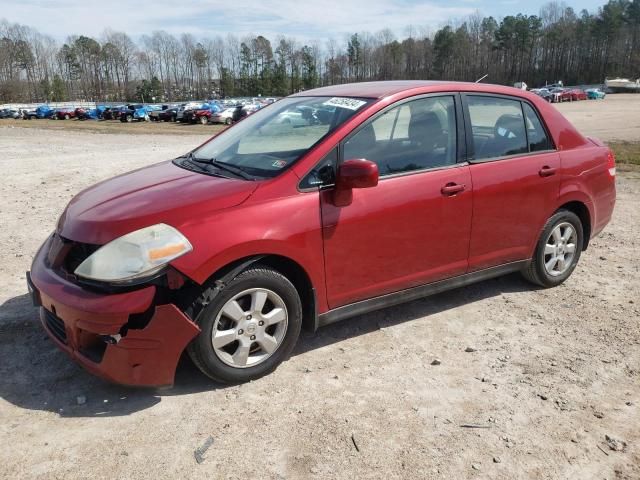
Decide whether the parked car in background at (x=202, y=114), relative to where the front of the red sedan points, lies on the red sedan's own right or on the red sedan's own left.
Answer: on the red sedan's own right

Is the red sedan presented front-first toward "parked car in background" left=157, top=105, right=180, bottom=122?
no

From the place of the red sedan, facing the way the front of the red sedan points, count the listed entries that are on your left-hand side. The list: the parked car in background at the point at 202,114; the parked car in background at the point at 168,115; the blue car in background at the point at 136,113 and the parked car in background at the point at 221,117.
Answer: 0

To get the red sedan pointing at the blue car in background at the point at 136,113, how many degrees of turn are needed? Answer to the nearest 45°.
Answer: approximately 135° to its right

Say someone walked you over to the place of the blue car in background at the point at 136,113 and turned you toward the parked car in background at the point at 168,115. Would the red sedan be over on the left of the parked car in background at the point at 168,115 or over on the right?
right

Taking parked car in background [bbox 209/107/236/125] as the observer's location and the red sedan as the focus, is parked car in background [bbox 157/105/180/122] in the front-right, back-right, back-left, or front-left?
back-right

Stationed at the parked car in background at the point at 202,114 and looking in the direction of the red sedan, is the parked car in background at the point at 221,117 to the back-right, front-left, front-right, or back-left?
front-left

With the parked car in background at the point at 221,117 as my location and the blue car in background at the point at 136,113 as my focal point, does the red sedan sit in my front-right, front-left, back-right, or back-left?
back-left

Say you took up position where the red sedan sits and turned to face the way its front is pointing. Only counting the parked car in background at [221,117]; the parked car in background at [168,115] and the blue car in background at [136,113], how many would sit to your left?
0

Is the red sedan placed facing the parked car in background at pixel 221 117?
no

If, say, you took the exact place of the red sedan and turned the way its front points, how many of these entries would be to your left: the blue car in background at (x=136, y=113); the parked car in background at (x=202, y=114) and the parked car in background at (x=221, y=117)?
0

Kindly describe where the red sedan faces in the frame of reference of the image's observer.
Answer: facing the viewer and to the left of the viewer
